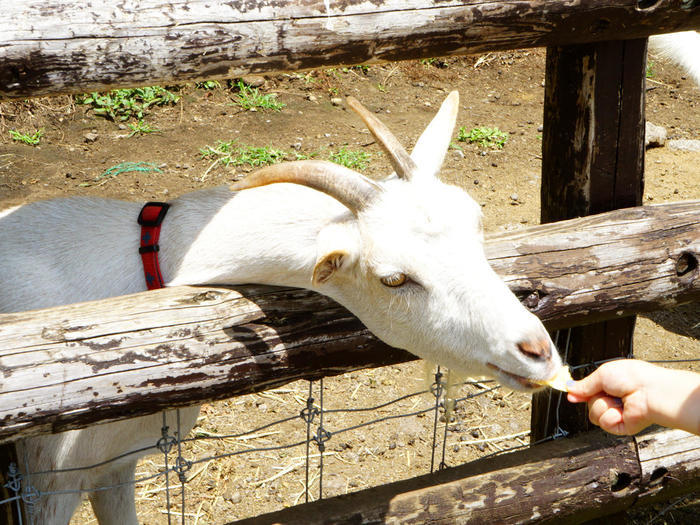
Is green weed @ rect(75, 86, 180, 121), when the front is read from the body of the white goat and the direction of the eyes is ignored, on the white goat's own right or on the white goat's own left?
on the white goat's own left

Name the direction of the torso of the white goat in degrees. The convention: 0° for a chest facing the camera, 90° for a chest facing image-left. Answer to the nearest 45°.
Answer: approximately 270°

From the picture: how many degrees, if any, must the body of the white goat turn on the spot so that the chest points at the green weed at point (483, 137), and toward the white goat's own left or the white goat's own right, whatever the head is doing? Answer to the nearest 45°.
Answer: approximately 90° to the white goat's own left

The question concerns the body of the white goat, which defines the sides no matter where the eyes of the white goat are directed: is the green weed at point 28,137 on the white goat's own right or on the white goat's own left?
on the white goat's own left

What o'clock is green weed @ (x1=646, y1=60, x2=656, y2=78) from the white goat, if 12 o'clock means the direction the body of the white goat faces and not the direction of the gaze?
The green weed is roughly at 10 o'clock from the white goat.

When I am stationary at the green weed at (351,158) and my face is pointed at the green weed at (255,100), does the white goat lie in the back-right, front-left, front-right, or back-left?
back-left

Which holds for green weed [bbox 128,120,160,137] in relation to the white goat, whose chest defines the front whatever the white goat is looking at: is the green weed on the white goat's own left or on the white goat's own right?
on the white goat's own left

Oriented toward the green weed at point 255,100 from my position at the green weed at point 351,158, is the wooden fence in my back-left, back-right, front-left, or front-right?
back-left

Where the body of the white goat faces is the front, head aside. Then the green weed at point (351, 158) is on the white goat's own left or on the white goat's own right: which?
on the white goat's own left
